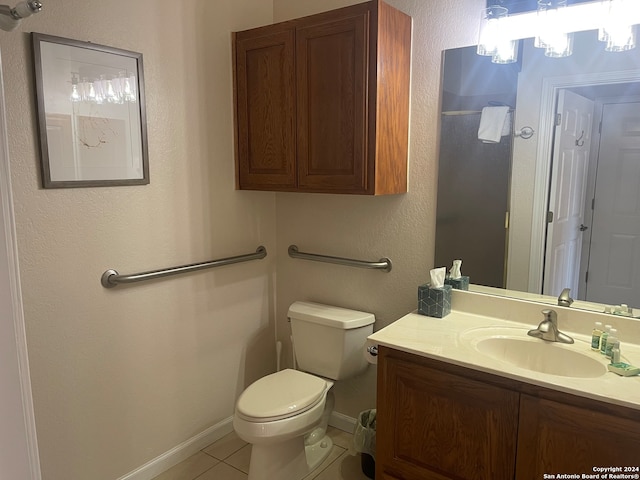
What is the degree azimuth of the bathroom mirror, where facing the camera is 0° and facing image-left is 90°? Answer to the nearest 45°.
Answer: approximately 45°

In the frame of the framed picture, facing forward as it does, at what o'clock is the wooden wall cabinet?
The wooden wall cabinet is roughly at 11 o'clock from the framed picture.

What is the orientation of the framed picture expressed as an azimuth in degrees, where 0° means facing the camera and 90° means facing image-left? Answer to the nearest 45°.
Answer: approximately 315°

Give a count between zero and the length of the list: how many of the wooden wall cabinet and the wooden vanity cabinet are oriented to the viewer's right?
0

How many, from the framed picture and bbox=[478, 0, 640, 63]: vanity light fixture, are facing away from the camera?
0

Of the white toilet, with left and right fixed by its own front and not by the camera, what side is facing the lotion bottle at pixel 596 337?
left

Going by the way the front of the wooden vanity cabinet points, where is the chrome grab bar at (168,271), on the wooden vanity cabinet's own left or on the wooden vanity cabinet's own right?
on the wooden vanity cabinet's own right

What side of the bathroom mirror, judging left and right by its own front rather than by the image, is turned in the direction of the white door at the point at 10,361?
front

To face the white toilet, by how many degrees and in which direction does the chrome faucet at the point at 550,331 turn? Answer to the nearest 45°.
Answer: approximately 45° to its right

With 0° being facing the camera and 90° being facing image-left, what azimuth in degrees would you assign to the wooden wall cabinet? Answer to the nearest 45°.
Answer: approximately 45°
